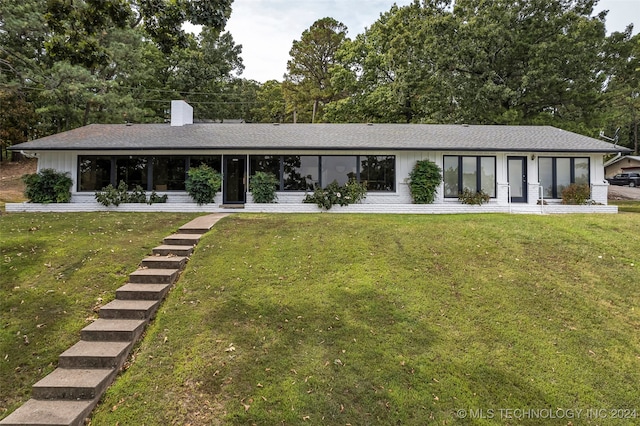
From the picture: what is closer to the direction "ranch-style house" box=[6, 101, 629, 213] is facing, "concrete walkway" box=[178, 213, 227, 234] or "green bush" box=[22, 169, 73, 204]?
the concrete walkway

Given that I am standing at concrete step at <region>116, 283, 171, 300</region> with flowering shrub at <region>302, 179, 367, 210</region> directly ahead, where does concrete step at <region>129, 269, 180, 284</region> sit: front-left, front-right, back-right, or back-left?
front-left

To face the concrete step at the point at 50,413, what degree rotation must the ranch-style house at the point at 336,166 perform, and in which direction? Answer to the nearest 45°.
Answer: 0° — it already faces it

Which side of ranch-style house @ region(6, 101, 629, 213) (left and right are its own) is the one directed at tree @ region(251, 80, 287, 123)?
back

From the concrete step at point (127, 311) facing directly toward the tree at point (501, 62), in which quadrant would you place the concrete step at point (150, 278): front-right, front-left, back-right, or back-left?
front-left

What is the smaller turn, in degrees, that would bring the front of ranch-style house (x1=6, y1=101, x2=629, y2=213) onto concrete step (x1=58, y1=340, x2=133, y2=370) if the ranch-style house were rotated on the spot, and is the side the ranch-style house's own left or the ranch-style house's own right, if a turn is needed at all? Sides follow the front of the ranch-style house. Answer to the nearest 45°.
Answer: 0° — it already faces it

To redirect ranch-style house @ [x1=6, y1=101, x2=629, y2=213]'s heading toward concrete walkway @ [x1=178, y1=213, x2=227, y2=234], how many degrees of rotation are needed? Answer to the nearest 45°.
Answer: approximately 45° to its right

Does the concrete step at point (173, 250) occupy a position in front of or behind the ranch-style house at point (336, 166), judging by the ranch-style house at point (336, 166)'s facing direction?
in front

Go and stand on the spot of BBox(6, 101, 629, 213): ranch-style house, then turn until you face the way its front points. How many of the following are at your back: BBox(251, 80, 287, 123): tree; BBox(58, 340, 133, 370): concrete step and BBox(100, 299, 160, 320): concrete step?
1

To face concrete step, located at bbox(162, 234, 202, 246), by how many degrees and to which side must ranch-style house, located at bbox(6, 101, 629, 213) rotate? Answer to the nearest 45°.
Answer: approximately 45° to its right

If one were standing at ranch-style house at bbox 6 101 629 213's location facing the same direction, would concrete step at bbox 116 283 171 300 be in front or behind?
in front

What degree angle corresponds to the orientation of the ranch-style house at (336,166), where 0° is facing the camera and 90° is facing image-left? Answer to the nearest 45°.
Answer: approximately 0°

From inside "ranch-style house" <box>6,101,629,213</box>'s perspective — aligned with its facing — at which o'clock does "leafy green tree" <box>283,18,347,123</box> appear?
The leafy green tree is roughly at 6 o'clock from the ranch-style house.

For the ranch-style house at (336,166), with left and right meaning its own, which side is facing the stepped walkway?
front

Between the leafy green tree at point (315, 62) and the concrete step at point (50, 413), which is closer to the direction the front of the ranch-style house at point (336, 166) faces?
the concrete step

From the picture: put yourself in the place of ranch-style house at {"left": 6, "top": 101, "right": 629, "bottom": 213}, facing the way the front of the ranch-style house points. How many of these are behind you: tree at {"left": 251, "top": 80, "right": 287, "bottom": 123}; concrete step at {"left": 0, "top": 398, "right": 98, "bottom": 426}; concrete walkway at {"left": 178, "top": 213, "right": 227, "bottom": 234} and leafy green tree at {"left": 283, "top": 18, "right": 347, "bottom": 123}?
2
